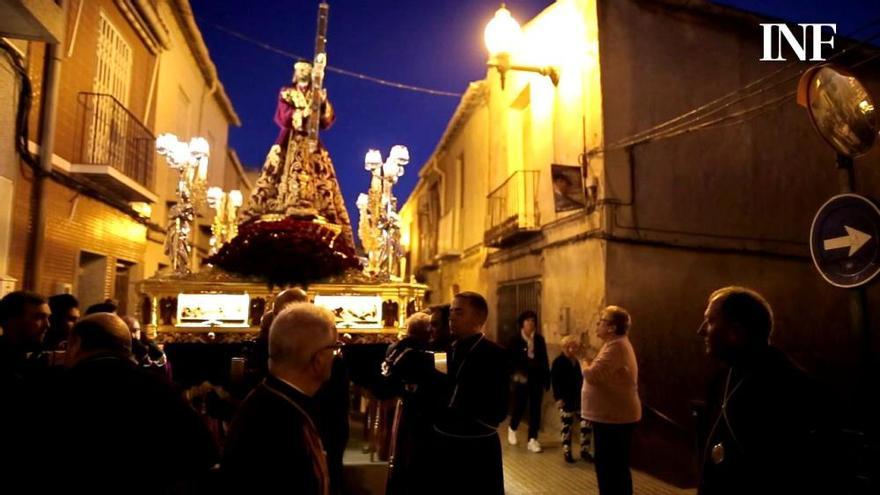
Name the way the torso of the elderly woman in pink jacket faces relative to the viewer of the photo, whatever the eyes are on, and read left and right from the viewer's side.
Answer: facing to the left of the viewer

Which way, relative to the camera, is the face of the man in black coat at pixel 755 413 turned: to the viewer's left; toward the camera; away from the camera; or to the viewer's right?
to the viewer's left

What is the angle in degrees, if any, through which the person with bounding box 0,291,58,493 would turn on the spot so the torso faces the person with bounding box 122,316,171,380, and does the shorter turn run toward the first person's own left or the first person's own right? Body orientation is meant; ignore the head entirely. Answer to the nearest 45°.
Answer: approximately 90° to the first person's own left

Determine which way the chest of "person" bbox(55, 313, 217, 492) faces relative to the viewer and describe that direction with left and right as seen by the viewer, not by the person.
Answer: facing away from the viewer and to the left of the viewer

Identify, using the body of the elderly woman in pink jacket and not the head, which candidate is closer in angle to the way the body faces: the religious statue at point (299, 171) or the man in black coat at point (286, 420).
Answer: the religious statue

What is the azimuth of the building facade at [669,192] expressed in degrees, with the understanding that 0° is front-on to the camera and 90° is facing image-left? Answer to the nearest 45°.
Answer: approximately 45°

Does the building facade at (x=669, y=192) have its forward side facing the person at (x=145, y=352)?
yes

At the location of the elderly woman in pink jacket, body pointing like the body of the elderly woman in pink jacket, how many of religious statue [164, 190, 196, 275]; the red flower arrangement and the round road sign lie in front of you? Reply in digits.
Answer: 2

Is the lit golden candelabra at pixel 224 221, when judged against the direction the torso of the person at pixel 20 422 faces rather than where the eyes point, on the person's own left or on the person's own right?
on the person's own left

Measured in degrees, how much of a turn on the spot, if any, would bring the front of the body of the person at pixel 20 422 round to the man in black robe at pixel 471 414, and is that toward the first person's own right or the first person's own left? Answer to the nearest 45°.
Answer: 0° — they already face them

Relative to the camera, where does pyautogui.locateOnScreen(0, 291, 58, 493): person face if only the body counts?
to the viewer's right
